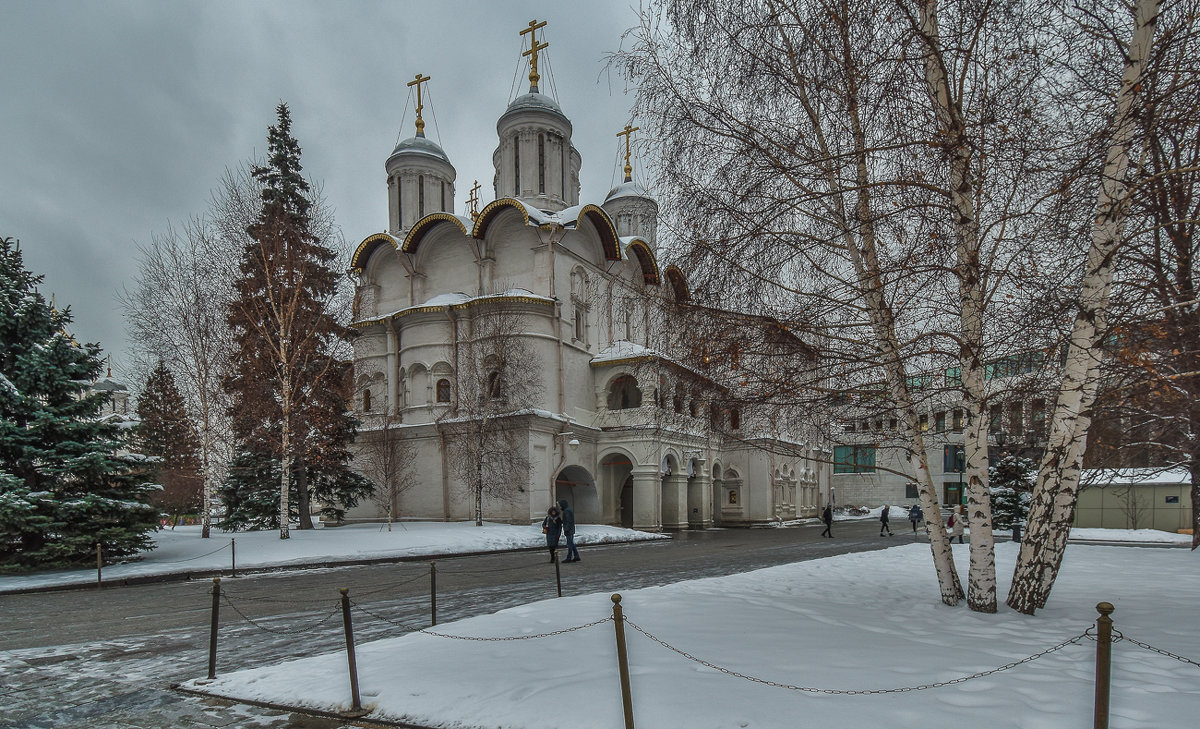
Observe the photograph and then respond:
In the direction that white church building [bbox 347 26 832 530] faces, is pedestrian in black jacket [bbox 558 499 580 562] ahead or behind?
ahead

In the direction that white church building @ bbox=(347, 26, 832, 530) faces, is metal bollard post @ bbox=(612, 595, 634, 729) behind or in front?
in front

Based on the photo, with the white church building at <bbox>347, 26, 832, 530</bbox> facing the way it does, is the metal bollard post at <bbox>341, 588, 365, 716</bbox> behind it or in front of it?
in front
